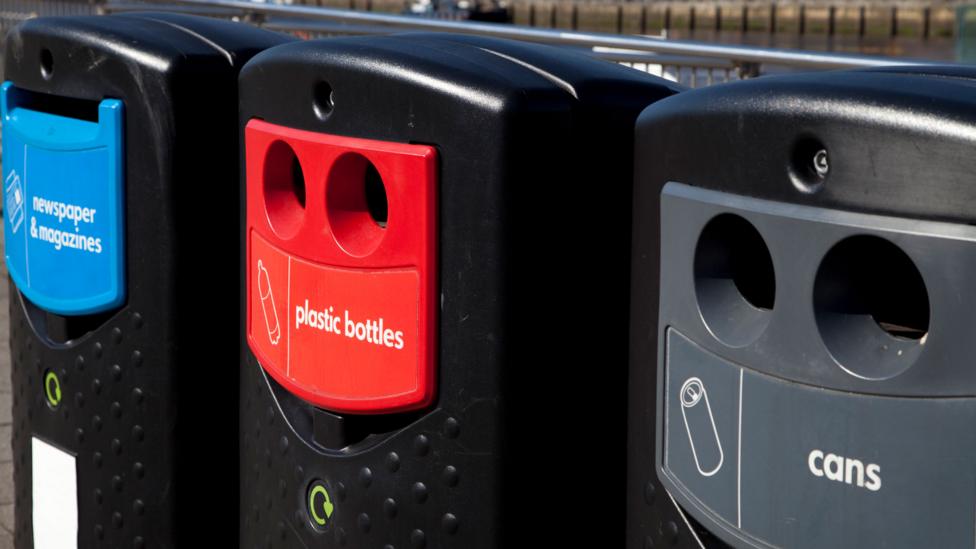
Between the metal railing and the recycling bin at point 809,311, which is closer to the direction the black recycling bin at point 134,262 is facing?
the recycling bin

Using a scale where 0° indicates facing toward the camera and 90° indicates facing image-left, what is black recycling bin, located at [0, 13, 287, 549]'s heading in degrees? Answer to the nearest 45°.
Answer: approximately 45°

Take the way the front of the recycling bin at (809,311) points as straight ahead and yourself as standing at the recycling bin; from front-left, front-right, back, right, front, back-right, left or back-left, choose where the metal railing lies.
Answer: back-right

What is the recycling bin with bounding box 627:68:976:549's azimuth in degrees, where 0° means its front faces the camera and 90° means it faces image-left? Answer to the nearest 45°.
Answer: approximately 45°

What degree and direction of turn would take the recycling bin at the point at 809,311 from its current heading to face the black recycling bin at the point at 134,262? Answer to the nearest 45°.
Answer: approximately 90° to its right

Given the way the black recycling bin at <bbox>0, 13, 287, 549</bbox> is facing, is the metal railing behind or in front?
behind
